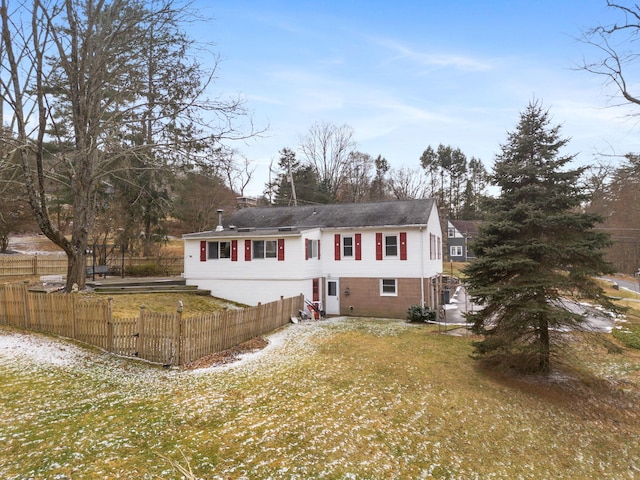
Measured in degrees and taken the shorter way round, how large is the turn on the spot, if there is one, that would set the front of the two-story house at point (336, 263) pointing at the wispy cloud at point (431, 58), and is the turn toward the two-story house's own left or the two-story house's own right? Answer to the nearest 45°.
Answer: approximately 45° to the two-story house's own left

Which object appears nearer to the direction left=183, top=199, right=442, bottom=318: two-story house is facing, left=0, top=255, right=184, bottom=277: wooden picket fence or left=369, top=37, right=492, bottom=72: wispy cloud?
the wispy cloud

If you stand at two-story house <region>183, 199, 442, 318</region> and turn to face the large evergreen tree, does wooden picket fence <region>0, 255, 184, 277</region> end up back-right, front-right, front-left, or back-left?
back-right

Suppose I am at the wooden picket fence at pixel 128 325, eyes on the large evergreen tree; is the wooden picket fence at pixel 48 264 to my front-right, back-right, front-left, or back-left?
back-left
